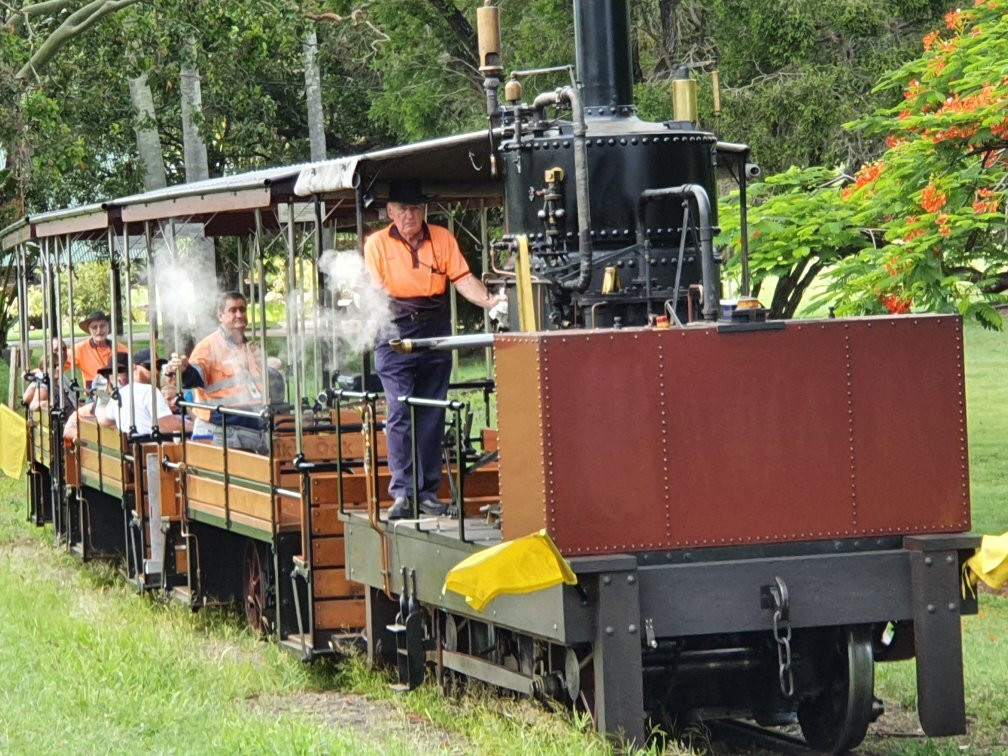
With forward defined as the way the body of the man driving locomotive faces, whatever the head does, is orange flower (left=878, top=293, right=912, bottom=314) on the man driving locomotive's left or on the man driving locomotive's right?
on the man driving locomotive's left

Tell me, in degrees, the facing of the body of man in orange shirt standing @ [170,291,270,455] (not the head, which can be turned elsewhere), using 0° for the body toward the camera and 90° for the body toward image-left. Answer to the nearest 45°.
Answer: approximately 315°

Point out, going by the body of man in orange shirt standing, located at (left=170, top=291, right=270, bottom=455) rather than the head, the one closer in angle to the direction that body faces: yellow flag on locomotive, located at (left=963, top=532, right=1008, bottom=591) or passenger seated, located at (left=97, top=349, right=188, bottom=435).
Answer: the yellow flag on locomotive

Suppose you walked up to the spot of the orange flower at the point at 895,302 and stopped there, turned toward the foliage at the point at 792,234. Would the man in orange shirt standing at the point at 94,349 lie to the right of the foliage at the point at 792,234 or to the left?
left

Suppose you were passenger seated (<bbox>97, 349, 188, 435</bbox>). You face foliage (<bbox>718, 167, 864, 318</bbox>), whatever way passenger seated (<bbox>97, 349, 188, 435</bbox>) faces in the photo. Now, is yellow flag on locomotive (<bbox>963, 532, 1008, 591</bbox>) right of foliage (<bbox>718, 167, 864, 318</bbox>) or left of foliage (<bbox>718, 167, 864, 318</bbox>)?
right

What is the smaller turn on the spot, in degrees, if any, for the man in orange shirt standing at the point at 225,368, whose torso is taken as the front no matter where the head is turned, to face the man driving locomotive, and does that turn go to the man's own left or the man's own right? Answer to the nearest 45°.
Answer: approximately 45° to the man's own right

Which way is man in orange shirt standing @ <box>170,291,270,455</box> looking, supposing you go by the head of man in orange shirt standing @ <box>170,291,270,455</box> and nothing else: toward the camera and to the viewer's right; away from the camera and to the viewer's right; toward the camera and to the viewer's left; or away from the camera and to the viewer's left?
toward the camera and to the viewer's right

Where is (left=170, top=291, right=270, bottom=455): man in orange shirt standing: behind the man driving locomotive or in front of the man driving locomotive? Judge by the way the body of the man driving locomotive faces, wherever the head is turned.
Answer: behind

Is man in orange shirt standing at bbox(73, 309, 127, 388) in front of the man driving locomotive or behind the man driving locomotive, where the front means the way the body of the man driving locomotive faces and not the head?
behind

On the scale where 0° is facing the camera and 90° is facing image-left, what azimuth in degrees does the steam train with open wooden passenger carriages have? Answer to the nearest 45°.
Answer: approximately 315°
